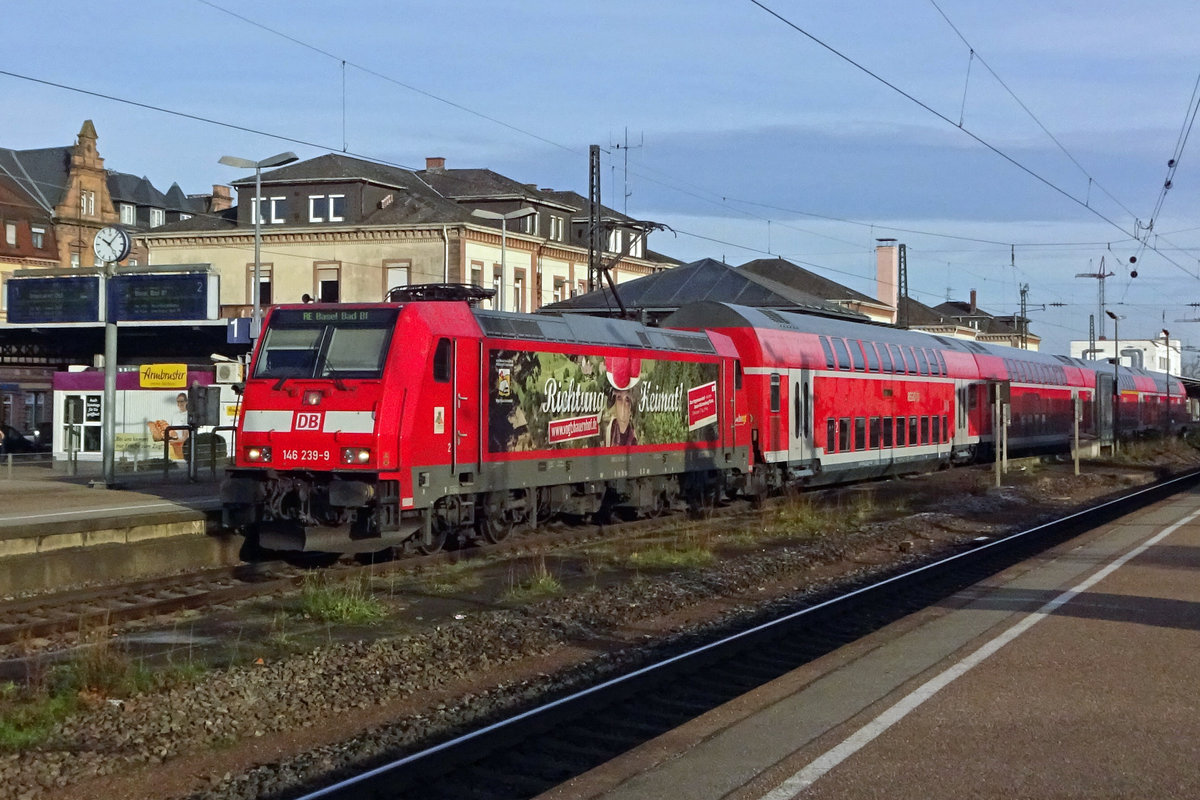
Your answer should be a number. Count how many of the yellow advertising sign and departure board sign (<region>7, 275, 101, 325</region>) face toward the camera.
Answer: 2

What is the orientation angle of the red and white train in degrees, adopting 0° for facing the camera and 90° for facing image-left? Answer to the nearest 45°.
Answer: approximately 45°

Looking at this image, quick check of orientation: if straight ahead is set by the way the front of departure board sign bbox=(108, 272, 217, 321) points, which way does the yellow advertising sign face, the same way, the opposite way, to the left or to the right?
the same way

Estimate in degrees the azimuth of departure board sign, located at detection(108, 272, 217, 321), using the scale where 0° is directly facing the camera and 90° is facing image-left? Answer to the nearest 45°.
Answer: approximately 0°

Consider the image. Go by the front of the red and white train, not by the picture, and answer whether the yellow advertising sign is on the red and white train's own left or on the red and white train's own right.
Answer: on the red and white train's own right

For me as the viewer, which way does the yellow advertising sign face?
facing the viewer

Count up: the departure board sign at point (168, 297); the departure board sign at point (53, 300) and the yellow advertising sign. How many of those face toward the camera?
3

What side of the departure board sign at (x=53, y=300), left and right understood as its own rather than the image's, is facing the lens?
front

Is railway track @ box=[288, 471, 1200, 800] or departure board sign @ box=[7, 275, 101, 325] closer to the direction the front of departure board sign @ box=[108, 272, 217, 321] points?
the railway track

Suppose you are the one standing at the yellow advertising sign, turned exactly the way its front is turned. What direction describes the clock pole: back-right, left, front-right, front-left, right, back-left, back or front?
front

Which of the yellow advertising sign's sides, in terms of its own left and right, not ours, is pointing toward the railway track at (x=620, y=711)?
front

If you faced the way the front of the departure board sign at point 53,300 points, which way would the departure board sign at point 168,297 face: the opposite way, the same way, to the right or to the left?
the same way
